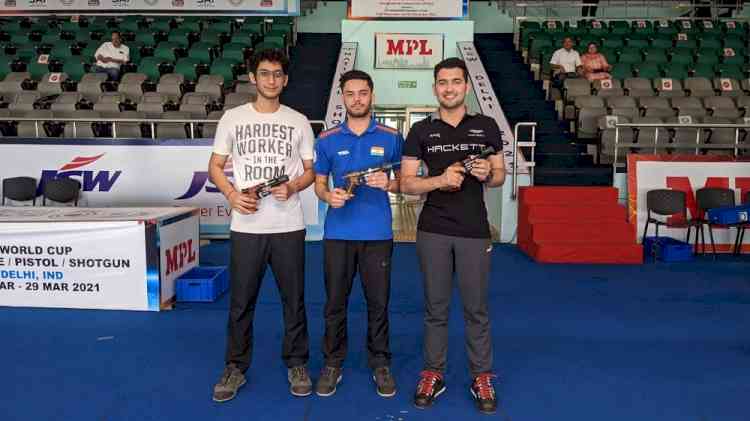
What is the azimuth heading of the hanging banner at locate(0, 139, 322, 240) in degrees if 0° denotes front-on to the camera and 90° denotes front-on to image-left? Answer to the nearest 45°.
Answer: approximately 0°

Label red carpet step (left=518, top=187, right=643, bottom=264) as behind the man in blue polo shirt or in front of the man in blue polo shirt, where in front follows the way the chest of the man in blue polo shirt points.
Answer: behind

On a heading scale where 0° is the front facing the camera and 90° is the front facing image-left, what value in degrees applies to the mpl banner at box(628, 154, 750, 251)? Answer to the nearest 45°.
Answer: approximately 0°

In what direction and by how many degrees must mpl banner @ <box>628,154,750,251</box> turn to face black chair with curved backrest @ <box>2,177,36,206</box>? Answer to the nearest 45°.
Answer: approximately 45° to its right

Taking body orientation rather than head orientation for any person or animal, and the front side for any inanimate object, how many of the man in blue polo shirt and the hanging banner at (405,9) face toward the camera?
2
